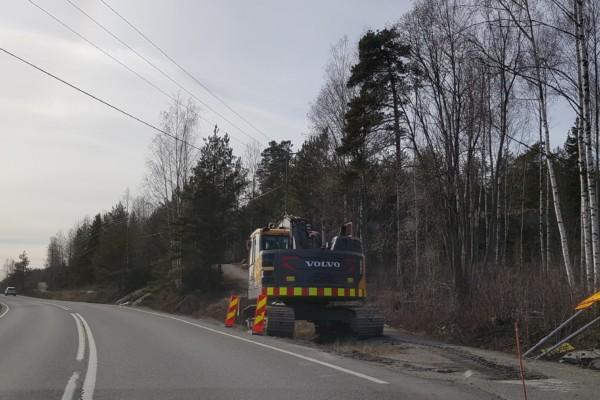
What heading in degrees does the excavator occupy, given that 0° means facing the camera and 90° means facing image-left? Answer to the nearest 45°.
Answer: approximately 180°

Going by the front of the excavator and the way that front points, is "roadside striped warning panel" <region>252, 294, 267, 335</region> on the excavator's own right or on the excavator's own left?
on the excavator's own left
